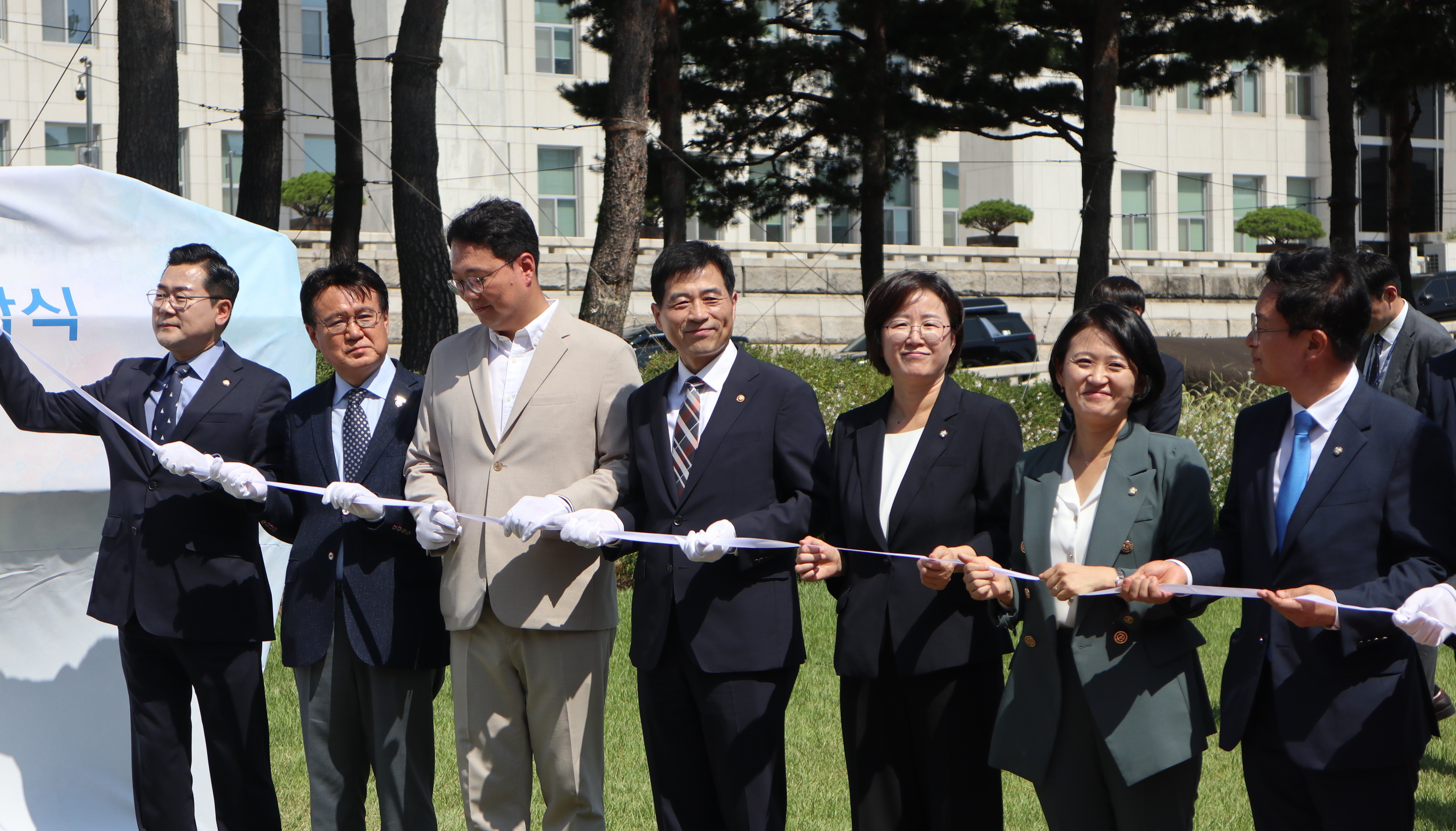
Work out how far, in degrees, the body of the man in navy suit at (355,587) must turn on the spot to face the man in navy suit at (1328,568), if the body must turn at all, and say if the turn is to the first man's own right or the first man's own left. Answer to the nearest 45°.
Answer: approximately 45° to the first man's own left

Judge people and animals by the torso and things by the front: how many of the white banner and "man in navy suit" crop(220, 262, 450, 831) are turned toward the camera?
2

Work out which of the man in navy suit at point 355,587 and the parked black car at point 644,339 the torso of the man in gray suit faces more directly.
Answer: the man in navy suit

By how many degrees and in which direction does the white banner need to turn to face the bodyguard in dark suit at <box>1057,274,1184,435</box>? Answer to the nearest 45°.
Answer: approximately 90° to its left

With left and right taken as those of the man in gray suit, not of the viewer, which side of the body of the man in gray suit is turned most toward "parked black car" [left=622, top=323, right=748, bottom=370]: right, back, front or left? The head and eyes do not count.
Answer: right

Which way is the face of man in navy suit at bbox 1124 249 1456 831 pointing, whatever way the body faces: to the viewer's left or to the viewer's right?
to the viewer's left

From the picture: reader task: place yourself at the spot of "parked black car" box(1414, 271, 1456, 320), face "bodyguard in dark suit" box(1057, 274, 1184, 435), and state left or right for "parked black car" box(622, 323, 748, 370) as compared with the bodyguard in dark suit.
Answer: right
